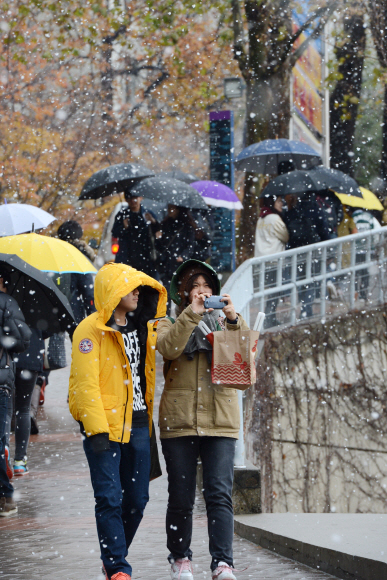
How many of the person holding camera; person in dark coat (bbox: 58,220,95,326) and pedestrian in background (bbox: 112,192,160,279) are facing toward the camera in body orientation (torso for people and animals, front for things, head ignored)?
2

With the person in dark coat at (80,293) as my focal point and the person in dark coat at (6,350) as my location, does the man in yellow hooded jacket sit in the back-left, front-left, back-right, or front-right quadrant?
back-right

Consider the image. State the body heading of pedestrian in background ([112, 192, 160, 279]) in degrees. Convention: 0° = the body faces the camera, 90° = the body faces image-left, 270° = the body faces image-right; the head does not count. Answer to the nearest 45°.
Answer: approximately 0°

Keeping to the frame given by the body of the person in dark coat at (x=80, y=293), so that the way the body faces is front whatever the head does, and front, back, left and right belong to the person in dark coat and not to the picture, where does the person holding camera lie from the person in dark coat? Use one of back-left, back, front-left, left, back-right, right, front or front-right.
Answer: back

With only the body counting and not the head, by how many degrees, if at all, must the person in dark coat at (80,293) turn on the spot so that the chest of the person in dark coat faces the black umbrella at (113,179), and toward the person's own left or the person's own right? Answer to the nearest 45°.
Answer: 0° — they already face it

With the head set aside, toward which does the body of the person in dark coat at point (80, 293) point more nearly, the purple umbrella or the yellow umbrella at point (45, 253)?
the purple umbrella

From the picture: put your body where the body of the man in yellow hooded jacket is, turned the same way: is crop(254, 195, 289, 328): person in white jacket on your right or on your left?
on your left

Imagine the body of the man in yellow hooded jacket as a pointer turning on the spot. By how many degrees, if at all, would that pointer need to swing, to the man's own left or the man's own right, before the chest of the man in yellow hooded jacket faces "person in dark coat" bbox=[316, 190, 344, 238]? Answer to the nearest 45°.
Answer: approximately 135° to the man's own left

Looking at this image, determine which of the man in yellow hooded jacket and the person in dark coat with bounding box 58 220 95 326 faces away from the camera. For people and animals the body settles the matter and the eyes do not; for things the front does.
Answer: the person in dark coat
